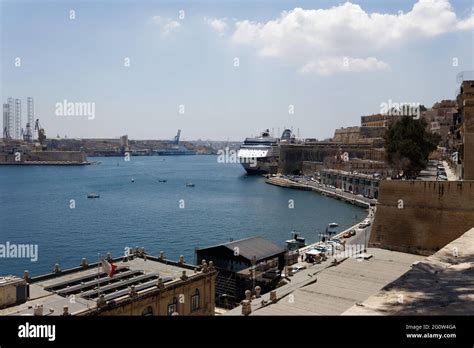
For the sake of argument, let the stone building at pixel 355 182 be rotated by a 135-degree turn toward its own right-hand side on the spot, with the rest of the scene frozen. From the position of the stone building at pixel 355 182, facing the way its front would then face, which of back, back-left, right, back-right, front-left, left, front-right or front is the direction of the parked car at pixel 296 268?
back

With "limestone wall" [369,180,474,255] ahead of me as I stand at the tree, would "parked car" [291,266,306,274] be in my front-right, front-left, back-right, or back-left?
front-right

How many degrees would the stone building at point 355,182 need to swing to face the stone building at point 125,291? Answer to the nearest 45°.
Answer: approximately 45° to its left

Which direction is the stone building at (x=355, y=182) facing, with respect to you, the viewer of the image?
facing the viewer and to the left of the viewer

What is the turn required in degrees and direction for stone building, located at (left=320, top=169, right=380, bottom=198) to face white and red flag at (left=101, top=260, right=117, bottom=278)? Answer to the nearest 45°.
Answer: approximately 45° to its left

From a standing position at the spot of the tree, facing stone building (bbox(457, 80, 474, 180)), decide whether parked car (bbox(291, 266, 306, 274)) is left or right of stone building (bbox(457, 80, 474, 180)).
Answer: right
